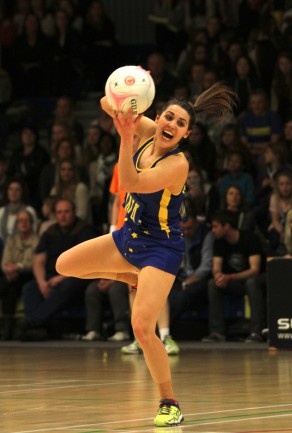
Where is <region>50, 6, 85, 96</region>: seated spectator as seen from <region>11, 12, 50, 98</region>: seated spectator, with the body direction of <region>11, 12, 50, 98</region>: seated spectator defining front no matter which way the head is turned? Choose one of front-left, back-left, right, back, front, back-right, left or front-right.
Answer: left

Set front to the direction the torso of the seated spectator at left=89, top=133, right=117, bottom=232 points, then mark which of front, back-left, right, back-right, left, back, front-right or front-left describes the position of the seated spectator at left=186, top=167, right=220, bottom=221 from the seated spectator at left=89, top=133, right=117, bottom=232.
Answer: front-left

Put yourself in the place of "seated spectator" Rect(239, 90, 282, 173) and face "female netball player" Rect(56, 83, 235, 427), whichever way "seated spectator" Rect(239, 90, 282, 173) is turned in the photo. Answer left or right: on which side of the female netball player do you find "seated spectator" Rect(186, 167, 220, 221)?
right

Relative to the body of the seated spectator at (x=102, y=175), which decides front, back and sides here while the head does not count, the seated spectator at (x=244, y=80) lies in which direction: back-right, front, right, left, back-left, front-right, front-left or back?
left

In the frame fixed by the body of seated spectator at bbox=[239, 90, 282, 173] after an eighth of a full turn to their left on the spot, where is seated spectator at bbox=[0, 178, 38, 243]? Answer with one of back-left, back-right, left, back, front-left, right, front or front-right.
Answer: back-right

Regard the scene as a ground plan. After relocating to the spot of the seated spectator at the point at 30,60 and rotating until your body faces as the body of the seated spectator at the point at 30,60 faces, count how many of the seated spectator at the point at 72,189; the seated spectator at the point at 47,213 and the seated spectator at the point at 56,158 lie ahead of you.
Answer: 3

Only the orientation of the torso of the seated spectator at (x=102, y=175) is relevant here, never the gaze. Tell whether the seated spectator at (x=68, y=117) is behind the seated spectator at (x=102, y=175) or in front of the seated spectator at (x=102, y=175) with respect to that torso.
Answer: behind

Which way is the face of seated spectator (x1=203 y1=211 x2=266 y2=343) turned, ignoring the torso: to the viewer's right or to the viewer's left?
to the viewer's left

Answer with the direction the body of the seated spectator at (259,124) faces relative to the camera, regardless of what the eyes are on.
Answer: toward the camera

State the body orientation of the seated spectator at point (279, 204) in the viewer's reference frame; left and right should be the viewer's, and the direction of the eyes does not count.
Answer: facing the viewer

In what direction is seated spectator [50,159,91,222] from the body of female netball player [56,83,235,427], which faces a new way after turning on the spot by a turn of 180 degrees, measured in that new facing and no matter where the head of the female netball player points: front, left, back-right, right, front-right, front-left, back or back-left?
front-left
